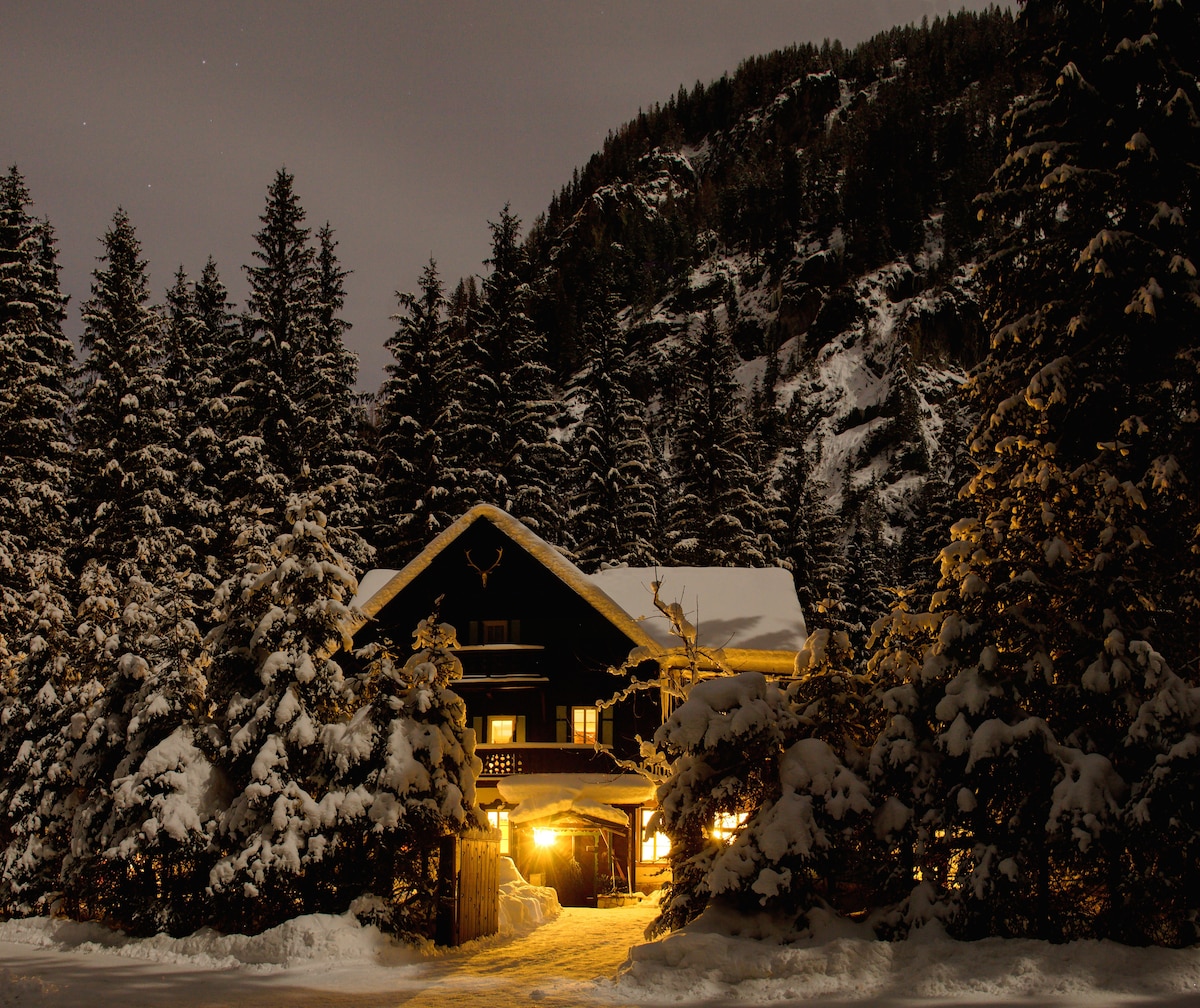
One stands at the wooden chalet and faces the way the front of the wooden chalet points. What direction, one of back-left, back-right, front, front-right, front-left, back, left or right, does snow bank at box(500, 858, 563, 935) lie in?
front

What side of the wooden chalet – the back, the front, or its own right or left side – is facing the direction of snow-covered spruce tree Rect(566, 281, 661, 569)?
back

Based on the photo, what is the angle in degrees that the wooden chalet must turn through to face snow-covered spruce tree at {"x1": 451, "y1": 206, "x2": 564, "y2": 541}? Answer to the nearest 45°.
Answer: approximately 180°

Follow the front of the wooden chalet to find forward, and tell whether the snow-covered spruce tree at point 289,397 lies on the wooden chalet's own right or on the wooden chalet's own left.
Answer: on the wooden chalet's own right

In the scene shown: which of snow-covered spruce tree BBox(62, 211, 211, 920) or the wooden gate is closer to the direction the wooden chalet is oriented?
the wooden gate

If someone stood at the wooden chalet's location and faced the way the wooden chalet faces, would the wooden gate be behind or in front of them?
in front

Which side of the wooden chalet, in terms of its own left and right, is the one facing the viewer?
front

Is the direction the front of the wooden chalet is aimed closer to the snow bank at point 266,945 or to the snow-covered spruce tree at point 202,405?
the snow bank

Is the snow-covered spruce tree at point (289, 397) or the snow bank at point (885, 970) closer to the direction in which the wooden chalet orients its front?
the snow bank

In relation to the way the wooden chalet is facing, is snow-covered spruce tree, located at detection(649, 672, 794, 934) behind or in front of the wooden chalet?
in front

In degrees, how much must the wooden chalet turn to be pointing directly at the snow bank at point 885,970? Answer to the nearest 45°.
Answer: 0° — it already faces it

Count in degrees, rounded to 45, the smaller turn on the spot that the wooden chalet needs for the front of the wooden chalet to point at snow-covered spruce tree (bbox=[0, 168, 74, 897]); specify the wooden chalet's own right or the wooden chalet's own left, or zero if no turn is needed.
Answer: approximately 90° to the wooden chalet's own right
